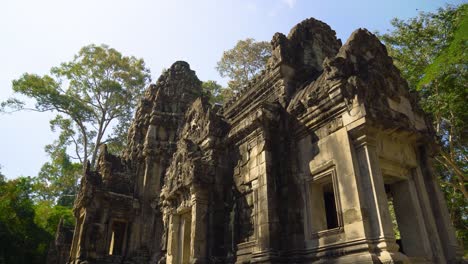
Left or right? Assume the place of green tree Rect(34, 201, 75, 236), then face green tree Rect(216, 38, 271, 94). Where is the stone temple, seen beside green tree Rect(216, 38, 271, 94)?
right

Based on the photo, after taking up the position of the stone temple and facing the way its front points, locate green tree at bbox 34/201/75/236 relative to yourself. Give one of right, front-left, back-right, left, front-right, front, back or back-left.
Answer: back

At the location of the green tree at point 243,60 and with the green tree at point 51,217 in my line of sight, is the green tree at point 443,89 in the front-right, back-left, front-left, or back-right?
back-left

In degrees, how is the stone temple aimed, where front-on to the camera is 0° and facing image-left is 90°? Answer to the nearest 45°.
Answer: approximately 315°

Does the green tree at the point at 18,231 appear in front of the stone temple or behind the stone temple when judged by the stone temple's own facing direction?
behind

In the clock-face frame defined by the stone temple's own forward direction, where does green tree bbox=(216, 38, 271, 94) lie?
The green tree is roughly at 7 o'clock from the stone temple.

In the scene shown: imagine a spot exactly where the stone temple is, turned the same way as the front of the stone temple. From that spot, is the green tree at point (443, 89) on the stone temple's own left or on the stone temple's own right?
on the stone temple's own left
